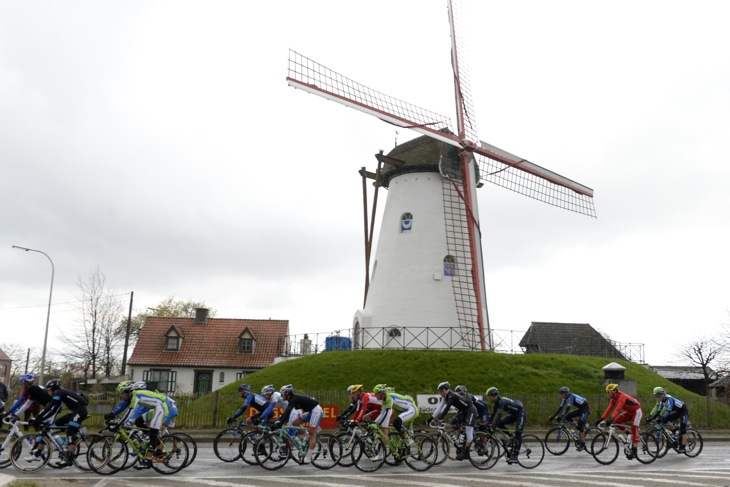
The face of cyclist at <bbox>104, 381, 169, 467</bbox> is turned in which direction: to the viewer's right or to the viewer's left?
to the viewer's left

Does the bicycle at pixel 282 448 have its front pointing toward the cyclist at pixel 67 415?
yes

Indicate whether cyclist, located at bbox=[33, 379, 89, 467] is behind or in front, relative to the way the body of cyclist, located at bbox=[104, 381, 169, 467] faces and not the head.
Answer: in front

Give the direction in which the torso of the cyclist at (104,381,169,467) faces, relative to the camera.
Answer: to the viewer's left

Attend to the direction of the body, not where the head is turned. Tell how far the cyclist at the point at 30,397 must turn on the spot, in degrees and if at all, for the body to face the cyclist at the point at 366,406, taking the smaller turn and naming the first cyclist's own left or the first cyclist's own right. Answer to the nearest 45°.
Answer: approximately 180°

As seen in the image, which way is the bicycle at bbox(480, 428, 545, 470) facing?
to the viewer's left

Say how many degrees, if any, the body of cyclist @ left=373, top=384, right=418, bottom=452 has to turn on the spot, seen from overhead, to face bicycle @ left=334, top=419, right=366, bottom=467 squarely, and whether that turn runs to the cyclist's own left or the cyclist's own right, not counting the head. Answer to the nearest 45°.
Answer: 0° — they already face it

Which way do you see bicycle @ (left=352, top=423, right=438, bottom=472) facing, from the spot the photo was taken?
facing to the left of the viewer

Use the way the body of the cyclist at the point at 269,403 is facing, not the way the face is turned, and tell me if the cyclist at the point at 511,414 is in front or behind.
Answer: behind

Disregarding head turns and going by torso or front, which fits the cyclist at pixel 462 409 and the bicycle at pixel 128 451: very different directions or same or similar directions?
same or similar directions

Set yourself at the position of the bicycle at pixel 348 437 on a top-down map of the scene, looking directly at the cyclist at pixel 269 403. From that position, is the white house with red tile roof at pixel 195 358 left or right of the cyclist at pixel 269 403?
right

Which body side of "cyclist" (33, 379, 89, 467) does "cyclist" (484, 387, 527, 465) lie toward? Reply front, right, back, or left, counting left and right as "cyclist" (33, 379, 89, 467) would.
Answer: back

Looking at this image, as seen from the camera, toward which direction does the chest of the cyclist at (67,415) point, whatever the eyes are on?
to the viewer's left

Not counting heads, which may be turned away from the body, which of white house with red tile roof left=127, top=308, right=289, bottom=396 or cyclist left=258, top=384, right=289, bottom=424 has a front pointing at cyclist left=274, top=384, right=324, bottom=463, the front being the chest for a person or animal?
the white house with red tile roof

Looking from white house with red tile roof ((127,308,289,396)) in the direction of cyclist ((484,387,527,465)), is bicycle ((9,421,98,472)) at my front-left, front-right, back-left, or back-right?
front-right

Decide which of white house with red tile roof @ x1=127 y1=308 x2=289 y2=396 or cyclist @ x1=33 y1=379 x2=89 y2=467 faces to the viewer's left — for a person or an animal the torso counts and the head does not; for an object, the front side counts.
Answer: the cyclist

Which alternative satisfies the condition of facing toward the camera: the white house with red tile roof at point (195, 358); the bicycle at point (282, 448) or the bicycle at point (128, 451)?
the white house with red tile roof

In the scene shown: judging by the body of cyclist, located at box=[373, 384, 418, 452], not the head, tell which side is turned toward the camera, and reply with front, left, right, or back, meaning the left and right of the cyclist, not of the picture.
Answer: left

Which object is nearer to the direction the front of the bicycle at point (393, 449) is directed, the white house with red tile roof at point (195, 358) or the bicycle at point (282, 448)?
the bicycle

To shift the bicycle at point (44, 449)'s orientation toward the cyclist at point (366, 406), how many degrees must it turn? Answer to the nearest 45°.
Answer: approximately 180°

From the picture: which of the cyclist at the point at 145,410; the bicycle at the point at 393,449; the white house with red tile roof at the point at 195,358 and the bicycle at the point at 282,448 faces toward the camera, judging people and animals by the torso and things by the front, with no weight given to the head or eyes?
the white house with red tile roof

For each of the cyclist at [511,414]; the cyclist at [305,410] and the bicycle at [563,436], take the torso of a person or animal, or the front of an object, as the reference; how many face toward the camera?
0

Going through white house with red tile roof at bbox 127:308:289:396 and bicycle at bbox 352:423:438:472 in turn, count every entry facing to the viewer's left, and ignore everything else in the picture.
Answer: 1

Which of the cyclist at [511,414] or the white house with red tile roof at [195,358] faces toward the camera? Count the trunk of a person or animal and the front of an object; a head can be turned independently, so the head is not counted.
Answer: the white house with red tile roof
